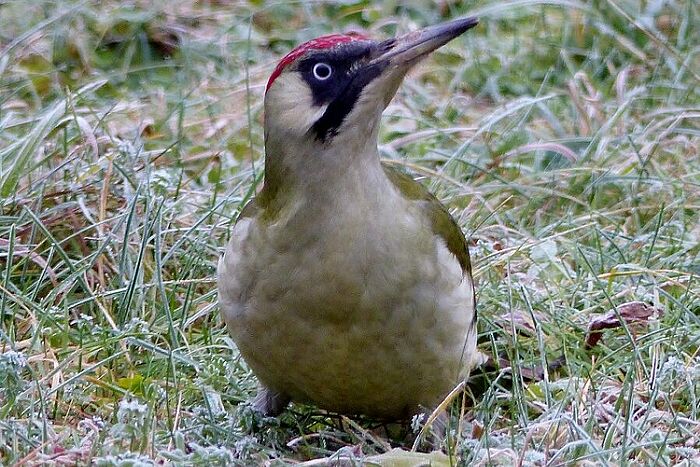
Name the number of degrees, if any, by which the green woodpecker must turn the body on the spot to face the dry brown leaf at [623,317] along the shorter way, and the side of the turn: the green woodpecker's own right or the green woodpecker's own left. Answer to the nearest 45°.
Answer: approximately 135° to the green woodpecker's own left

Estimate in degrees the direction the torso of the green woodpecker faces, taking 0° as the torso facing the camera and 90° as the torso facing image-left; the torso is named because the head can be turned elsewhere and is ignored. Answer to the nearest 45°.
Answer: approximately 0°
